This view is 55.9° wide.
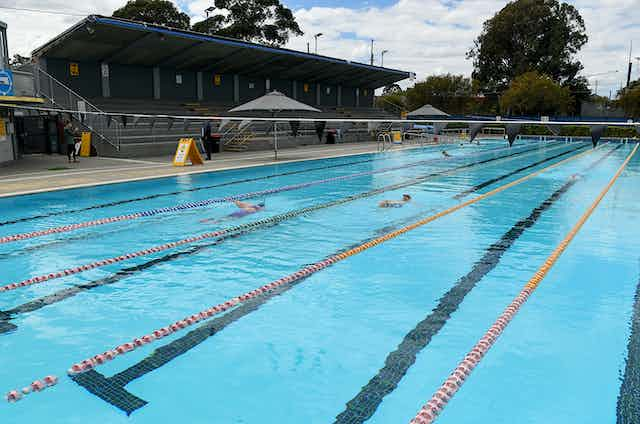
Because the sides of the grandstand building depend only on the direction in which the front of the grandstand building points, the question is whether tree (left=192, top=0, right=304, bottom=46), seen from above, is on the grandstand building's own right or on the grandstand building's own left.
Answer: on the grandstand building's own left

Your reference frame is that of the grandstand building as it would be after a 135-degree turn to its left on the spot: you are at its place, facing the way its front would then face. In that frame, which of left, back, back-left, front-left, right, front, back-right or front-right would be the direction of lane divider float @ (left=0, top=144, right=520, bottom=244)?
back

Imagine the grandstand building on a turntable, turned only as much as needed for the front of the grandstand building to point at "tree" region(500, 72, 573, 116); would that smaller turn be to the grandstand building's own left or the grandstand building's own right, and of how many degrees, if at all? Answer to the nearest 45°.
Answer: approximately 90° to the grandstand building's own left

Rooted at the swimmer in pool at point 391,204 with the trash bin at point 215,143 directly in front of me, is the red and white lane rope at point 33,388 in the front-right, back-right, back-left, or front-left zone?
back-left

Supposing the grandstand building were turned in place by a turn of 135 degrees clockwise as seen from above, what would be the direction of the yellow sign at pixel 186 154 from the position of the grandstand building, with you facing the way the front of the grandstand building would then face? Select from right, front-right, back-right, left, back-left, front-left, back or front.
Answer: left

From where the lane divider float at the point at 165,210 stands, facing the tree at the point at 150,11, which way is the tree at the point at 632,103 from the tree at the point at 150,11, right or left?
right

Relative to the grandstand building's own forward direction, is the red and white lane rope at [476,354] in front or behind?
in front

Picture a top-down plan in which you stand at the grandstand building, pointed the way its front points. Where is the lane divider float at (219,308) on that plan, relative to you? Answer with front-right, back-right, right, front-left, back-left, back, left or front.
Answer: front-right

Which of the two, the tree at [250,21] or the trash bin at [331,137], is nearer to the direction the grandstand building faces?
the trash bin

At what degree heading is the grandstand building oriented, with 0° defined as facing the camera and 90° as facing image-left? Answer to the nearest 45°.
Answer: approximately 315°

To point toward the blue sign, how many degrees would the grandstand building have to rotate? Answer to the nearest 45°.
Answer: approximately 45° to its right
